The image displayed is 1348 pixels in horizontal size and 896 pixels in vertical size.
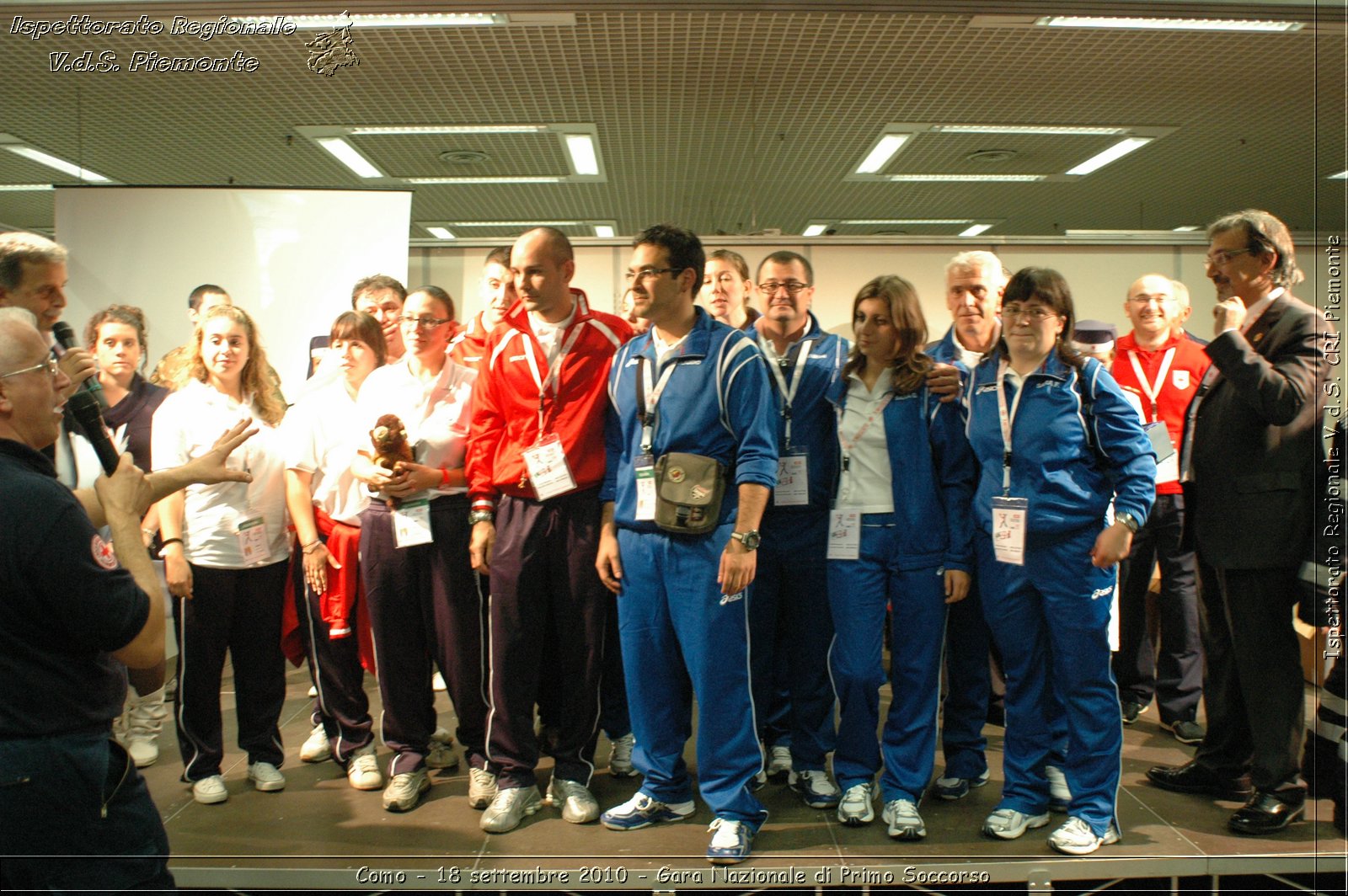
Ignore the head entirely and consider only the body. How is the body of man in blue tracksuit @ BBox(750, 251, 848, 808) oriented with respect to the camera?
toward the camera

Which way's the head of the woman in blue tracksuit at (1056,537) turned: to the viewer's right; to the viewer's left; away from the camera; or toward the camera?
toward the camera

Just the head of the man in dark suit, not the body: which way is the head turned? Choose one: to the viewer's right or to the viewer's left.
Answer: to the viewer's left

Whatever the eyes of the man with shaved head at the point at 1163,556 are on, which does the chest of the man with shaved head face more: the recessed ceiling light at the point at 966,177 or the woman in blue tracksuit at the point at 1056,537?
the woman in blue tracksuit

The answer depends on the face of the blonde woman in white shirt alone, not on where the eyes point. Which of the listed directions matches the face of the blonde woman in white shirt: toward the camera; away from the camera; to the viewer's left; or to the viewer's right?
toward the camera

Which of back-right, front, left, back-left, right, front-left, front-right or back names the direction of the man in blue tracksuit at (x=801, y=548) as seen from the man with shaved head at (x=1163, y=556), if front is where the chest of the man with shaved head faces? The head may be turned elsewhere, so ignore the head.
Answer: front-right

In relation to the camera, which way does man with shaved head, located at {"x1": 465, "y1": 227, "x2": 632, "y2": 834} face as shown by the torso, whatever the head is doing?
toward the camera

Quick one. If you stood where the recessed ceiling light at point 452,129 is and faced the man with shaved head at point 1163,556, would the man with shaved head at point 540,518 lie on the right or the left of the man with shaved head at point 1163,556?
right

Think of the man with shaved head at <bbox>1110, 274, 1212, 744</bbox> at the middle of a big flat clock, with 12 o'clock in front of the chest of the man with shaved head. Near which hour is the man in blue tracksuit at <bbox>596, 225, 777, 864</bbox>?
The man in blue tracksuit is roughly at 1 o'clock from the man with shaved head.

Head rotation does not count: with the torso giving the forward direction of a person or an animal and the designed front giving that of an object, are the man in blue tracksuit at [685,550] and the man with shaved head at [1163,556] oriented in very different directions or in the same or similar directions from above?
same or similar directions

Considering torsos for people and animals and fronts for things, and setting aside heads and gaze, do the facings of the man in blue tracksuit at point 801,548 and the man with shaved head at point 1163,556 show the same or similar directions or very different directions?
same or similar directions

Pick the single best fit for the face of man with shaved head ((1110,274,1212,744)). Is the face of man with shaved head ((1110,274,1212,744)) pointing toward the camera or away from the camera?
toward the camera

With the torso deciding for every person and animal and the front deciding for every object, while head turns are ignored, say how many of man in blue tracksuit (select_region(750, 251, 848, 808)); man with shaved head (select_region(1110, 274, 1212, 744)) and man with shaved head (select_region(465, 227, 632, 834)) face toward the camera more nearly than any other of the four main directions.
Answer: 3

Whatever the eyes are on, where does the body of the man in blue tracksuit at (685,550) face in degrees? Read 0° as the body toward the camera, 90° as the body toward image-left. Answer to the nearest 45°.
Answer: approximately 45°
